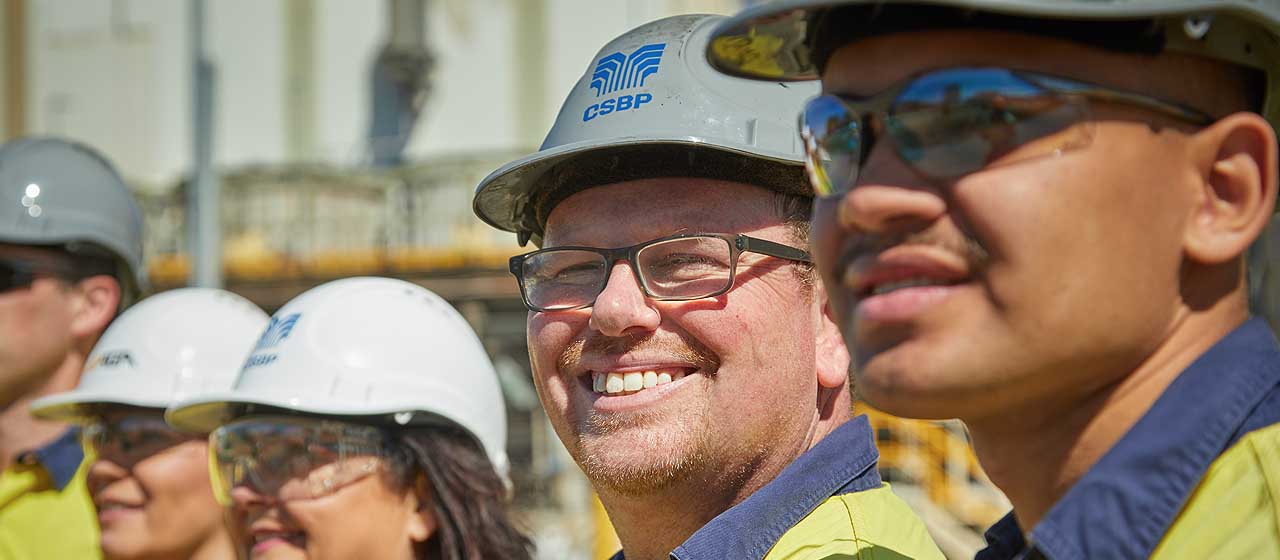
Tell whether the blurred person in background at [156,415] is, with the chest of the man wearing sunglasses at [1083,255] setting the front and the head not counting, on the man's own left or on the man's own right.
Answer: on the man's own right

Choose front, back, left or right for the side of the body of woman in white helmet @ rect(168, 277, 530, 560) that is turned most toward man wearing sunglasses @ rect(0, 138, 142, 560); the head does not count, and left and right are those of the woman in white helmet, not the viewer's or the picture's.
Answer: right

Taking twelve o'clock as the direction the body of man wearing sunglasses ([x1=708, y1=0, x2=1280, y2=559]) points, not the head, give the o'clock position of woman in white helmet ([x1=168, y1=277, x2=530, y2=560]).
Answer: The woman in white helmet is roughly at 3 o'clock from the man wearing sunglasses.

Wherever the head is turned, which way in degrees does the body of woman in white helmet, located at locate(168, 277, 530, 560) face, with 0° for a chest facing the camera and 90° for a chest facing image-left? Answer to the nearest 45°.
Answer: approximately 45°

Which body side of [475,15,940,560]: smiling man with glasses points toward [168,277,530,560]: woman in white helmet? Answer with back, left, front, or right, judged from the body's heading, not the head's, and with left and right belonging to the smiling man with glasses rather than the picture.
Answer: right

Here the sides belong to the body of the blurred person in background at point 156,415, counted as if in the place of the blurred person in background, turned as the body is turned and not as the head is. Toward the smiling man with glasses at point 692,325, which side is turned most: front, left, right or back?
left

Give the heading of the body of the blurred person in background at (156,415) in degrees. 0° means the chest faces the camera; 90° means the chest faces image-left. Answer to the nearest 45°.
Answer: approximately 45°
